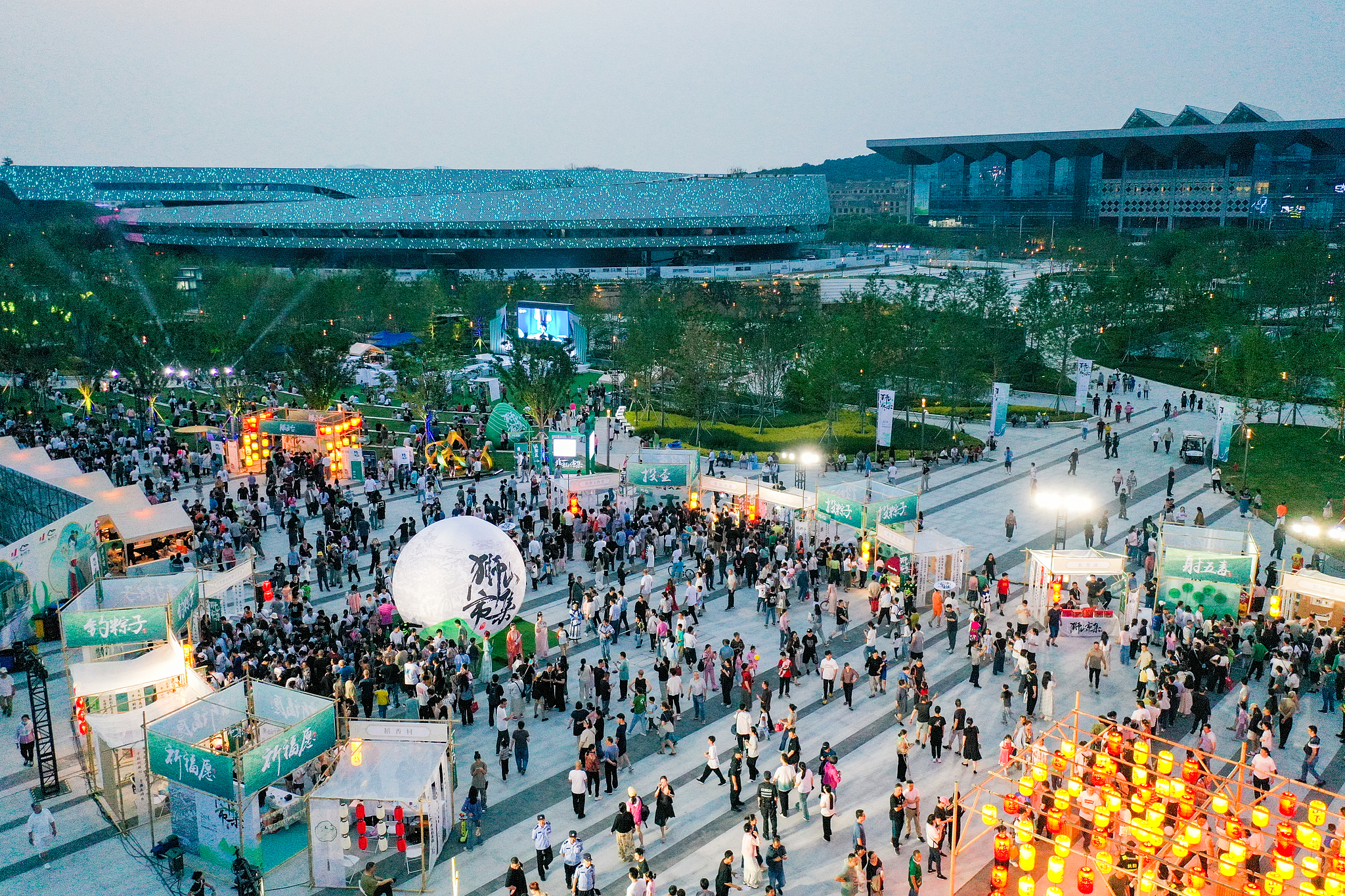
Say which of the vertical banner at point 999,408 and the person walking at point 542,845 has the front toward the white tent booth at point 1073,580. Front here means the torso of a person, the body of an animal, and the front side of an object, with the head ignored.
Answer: the vertical banner

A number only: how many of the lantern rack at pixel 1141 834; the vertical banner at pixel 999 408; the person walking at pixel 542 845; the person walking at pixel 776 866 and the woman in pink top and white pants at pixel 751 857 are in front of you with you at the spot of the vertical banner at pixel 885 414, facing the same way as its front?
4

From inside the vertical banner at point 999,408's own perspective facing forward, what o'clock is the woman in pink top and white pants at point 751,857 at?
The woman in pink top and white pants is roughly at 12 o'clock from the vertical banner.

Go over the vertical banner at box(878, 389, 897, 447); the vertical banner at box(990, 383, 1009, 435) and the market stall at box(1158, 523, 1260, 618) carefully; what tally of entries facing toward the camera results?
3

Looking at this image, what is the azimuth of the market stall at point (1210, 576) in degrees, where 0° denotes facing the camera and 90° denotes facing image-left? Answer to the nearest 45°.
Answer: approximately 0°

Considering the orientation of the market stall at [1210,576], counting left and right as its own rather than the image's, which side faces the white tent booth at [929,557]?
right

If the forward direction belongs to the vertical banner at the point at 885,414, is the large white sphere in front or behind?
in front

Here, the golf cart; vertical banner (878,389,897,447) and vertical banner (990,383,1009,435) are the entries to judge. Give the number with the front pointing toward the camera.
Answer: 3

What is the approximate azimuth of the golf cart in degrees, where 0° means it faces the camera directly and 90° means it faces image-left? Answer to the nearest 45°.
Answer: approximately 0°

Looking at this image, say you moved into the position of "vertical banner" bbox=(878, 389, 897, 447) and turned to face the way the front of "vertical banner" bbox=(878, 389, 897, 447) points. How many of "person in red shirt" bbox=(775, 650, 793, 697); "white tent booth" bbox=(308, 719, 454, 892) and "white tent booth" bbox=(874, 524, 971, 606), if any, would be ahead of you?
3
